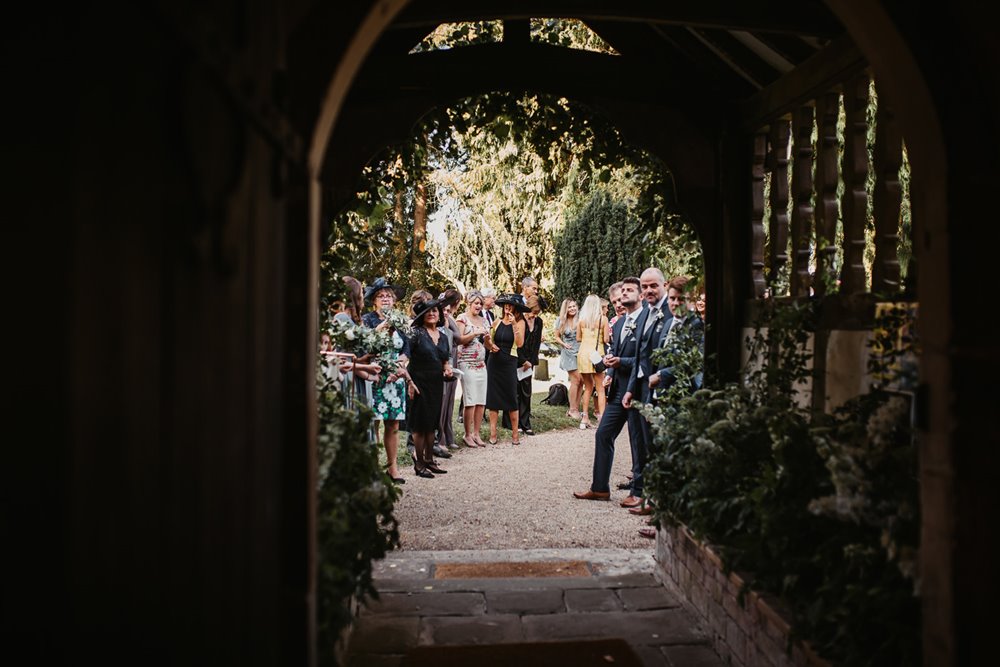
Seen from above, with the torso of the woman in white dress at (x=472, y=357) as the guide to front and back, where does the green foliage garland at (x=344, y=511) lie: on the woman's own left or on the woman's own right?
on the woman's own right

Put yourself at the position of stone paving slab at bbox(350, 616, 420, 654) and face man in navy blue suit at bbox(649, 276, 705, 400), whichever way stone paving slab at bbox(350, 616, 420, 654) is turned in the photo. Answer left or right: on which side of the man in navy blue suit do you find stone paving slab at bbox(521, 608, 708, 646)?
right

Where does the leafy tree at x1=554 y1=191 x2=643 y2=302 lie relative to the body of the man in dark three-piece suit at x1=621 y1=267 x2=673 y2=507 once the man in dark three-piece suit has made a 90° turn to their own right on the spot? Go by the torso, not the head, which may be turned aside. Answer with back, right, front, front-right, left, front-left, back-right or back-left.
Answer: front-right

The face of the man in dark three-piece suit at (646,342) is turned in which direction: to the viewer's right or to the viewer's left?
to the viewer's left

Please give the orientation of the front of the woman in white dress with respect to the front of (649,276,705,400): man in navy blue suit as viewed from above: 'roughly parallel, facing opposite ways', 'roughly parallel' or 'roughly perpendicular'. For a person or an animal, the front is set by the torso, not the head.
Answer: roughly perpendicular

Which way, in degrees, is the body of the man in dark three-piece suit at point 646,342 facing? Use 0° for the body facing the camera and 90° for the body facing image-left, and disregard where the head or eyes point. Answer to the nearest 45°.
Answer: approximately 45°

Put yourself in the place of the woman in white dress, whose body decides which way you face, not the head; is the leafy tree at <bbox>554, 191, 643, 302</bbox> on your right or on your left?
on your left

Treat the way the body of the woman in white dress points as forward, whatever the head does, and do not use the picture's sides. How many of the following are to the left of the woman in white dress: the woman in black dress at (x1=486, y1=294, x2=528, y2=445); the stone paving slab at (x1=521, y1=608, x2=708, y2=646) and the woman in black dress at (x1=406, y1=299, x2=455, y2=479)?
1

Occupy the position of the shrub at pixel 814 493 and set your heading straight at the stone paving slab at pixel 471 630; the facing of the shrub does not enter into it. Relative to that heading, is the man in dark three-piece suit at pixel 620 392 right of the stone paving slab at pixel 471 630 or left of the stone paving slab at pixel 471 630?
right

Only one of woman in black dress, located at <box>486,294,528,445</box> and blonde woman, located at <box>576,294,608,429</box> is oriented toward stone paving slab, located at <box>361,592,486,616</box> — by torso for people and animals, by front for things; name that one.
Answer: the woman in black dress
